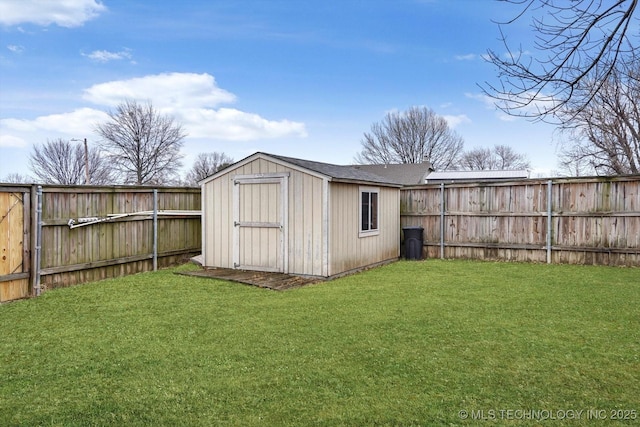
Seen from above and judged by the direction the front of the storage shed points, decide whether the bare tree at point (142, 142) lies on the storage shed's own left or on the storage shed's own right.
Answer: on the storage shed's own right

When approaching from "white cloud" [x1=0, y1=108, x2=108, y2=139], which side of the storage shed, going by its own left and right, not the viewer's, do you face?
right

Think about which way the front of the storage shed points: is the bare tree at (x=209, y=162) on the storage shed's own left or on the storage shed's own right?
on the storage shed's own right

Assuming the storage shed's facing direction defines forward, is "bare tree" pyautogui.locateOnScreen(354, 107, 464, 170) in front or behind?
behind

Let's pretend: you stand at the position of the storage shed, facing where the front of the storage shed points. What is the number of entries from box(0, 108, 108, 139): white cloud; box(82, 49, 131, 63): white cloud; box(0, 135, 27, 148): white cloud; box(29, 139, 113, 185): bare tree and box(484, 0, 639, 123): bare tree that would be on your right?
4

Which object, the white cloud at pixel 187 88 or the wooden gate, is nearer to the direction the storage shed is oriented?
the wooden gate

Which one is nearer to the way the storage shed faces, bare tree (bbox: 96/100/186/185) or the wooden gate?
the wooden gate

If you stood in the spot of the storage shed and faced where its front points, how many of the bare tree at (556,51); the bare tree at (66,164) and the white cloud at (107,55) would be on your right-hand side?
2

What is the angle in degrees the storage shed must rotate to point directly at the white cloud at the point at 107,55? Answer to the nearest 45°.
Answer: approximately 90° to its right

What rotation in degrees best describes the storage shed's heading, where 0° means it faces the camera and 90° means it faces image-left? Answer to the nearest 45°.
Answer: approximately 45°

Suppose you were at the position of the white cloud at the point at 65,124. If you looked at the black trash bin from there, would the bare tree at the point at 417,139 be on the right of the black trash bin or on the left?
left

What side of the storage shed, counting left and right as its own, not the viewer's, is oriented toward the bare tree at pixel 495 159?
back

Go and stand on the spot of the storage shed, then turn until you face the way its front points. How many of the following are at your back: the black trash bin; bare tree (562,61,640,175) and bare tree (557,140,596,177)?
3

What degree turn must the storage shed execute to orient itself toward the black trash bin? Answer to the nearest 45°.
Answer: approximately 180°
